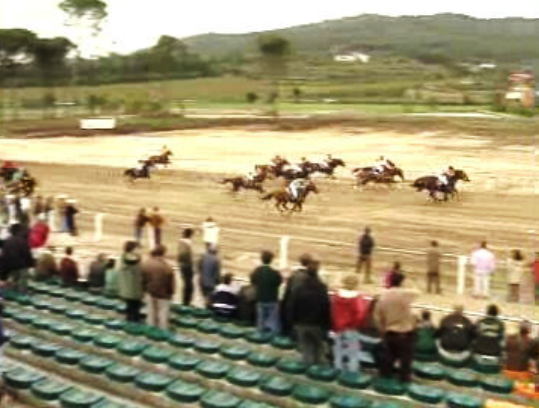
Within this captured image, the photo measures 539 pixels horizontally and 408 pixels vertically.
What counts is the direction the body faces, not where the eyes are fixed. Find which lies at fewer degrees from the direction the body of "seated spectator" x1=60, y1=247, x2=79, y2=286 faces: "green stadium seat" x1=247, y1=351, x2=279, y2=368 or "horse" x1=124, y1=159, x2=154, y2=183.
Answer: the horse

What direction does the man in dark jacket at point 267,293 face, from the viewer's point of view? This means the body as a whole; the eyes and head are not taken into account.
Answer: away from the camera

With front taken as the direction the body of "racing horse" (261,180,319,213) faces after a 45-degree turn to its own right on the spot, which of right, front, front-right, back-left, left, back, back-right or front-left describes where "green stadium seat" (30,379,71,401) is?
front-right

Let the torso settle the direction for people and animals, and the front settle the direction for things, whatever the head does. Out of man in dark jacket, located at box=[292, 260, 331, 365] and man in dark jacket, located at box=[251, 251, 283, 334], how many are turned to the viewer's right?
0

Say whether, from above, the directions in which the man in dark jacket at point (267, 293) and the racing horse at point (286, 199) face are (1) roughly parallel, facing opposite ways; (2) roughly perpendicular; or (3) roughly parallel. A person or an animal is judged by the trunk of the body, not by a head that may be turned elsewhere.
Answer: roughly perpendicular

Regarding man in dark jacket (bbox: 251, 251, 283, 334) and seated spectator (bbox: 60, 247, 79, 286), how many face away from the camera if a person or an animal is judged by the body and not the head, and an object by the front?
2

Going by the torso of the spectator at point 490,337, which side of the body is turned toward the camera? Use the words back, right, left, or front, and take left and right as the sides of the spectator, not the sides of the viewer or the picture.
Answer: back

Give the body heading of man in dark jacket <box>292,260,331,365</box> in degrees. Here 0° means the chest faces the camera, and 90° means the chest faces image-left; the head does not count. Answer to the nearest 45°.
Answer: approximately 180°

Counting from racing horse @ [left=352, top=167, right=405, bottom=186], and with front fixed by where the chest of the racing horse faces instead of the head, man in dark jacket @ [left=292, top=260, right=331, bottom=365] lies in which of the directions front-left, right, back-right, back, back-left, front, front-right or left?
right

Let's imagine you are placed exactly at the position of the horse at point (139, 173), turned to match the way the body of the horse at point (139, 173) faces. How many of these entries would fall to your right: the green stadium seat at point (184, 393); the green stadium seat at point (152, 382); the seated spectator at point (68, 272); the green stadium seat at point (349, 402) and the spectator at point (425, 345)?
5

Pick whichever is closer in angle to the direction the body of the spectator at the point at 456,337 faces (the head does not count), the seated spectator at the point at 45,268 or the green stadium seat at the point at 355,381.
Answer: the seated spectator

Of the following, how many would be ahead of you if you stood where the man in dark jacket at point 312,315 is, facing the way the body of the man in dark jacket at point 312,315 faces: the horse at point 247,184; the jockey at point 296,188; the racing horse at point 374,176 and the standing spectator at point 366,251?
4

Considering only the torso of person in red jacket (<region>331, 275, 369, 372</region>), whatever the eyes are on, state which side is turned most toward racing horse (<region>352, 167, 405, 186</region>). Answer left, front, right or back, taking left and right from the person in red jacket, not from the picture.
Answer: front

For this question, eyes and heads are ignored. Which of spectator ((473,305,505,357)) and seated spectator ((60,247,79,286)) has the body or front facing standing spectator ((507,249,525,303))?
the spectator

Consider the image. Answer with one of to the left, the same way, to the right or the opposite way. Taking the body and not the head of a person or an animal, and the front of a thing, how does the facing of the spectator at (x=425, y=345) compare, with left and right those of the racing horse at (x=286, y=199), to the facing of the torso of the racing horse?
to the left

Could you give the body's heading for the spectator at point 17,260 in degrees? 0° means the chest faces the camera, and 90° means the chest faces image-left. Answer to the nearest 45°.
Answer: approximately 225°

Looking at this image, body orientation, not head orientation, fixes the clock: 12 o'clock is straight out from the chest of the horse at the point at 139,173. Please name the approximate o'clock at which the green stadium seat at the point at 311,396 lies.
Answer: The green stadium seat is roughly at 3 o'clock from the horse.

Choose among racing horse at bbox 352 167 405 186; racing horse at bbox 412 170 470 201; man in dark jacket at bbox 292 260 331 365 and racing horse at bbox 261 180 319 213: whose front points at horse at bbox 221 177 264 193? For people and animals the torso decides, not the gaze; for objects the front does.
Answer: the man in dark jacket

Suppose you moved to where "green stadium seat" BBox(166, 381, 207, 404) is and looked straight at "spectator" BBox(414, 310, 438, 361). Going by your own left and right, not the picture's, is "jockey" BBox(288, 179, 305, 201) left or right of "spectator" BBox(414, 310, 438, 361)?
left

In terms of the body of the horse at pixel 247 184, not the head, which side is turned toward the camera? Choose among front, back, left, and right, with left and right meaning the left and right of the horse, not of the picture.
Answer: right

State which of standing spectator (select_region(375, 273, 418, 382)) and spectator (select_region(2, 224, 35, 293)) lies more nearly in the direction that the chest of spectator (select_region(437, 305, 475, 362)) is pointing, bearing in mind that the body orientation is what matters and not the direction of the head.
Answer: the spectator

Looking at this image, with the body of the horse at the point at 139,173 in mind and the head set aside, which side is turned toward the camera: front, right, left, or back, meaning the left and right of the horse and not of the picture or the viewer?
right

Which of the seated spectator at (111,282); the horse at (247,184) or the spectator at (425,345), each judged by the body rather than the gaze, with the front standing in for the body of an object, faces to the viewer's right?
the horse

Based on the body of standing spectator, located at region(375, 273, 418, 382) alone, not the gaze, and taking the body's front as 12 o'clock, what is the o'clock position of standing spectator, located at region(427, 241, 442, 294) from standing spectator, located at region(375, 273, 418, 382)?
standing spectator, located at region(427, 241, 442, 294) is roughly at 12 o'clock from standing spectator, located at region(375, 273, 418, 382).
